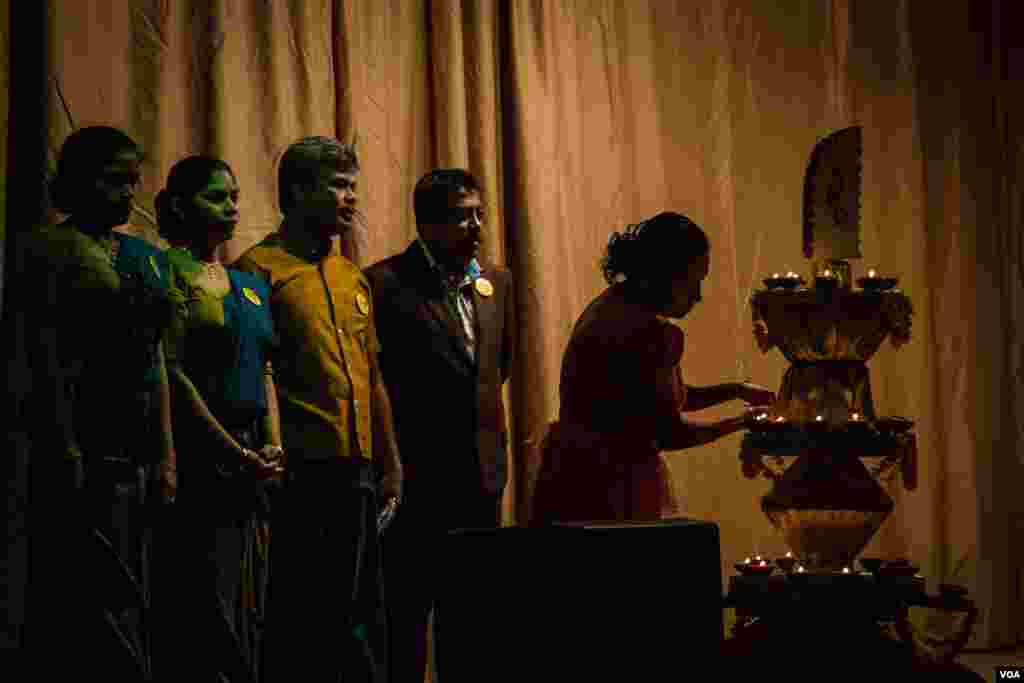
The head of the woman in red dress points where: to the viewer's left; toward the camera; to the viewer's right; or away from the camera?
to the viewer's right

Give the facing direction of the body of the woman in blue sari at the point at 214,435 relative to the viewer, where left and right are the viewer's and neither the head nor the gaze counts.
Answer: facing the viewer and to the right of the viewer

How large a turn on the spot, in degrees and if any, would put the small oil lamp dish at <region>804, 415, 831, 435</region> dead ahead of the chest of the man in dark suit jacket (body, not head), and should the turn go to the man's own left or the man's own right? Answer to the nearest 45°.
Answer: approximately 45° to the man's own left

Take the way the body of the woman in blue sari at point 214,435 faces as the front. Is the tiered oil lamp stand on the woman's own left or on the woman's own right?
on the woman's own left

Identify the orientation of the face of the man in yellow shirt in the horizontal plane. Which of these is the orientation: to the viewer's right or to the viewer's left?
to the viewer's right

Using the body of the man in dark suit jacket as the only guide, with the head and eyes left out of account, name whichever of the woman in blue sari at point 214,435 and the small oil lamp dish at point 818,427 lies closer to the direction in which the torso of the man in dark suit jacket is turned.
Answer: the small oil lamp dish

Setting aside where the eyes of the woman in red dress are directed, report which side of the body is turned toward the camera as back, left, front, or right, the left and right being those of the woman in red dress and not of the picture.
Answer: right

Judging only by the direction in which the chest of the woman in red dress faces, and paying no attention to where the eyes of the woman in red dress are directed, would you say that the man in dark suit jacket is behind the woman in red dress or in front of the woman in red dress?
behind

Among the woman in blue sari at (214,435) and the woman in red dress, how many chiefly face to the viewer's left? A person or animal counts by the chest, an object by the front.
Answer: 0

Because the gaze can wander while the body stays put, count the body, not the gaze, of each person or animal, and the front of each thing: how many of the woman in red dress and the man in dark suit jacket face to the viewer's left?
0
